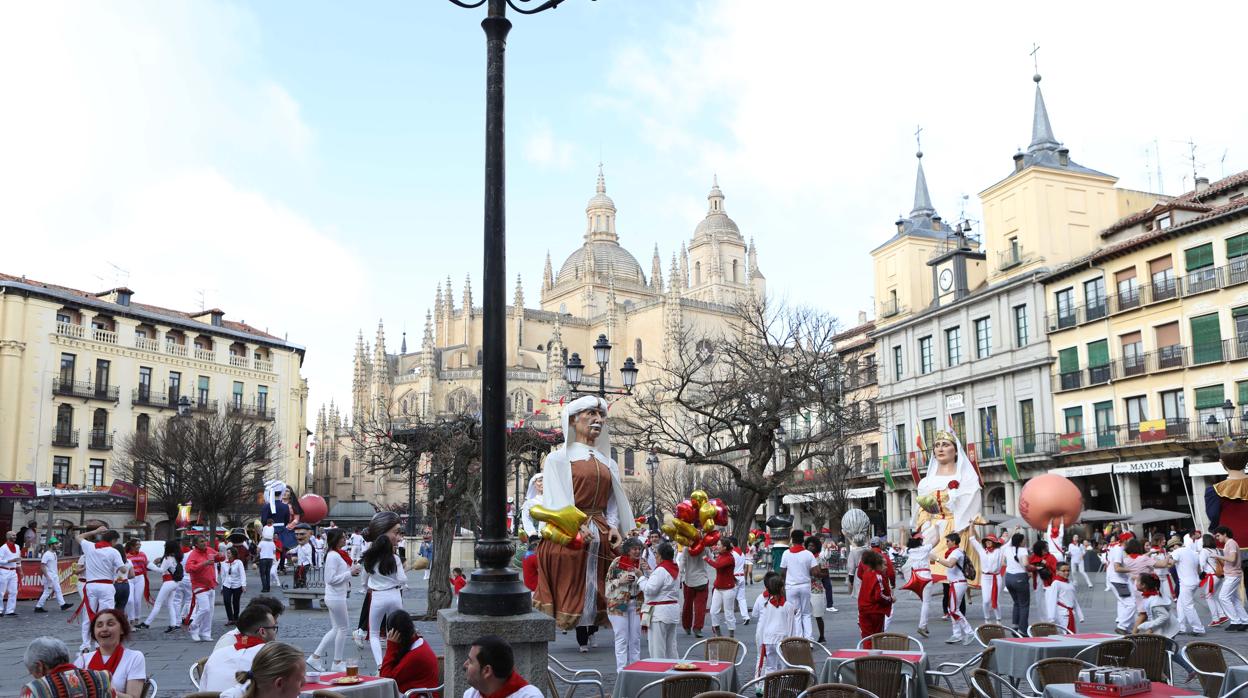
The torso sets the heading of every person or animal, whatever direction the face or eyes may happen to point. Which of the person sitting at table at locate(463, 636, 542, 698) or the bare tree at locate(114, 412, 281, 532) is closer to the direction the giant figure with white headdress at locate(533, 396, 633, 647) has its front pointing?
the person sitting at table

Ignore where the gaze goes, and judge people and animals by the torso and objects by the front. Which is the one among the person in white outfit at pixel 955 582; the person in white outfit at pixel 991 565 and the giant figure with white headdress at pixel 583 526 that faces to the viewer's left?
the person in white outfit at pixel 955 582

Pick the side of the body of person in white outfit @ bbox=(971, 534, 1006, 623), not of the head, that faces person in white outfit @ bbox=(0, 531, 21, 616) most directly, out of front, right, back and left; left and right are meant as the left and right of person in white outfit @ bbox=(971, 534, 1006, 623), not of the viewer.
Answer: right

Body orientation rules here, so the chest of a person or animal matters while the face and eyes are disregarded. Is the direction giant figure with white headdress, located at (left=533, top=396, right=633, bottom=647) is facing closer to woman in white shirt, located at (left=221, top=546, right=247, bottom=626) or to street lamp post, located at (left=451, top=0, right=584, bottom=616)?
the street lamp post

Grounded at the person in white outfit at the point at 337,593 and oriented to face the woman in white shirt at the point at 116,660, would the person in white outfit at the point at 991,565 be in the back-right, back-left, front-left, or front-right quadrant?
back-left

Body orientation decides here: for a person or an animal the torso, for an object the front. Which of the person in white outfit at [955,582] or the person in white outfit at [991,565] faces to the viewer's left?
the person in white outfit at [955,582]

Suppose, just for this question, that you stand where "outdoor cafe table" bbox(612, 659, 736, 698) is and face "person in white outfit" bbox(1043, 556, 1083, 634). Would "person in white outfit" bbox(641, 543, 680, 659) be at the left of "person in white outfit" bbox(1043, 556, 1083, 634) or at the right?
left

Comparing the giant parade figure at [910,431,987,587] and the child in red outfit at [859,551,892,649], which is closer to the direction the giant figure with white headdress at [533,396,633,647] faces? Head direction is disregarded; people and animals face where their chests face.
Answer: the child in red outfit
